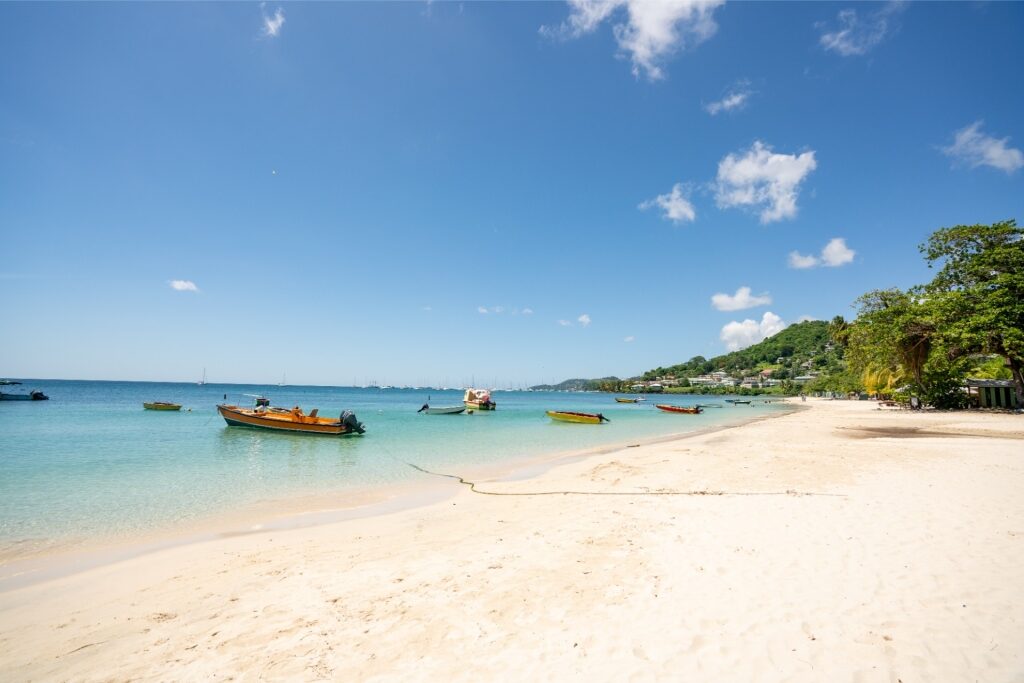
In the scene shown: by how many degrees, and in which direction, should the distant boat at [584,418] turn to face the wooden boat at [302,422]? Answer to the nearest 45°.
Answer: approximately 45° to its left

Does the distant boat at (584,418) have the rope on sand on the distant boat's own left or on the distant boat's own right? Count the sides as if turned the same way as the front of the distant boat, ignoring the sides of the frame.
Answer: on the distant boat's own left

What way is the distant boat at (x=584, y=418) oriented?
to the viewer's left

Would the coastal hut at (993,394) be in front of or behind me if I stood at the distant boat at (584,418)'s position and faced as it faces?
behind

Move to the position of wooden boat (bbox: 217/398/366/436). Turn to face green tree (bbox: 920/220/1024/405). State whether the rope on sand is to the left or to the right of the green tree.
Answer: right

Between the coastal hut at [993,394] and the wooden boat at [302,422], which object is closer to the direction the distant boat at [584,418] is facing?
the wooden boat

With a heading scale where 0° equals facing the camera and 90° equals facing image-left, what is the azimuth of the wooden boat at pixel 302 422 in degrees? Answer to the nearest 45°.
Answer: approximately 90°

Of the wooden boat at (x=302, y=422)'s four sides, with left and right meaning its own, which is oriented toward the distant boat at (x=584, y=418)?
back

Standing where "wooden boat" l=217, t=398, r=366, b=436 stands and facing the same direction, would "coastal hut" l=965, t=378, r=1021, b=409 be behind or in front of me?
behind

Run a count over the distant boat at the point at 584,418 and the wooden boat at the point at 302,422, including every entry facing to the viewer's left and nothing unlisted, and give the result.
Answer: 2
